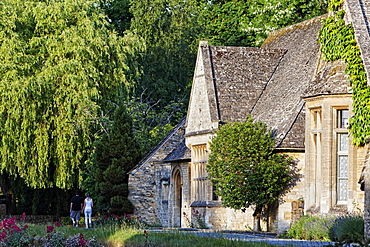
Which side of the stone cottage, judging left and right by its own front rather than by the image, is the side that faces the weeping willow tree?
right

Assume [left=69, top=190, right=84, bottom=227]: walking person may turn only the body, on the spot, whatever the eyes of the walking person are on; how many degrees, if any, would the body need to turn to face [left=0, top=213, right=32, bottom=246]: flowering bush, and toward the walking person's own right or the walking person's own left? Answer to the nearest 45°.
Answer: approximately 180°

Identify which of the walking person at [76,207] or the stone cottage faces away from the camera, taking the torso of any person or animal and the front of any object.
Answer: the walking person

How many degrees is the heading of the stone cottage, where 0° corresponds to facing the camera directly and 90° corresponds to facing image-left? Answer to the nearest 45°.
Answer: approximately 45°

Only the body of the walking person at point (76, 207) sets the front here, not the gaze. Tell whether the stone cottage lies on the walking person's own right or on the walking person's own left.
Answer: on the walking person's own right

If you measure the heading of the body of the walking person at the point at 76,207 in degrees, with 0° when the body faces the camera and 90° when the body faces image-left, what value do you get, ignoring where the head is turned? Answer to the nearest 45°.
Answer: approximately 180°

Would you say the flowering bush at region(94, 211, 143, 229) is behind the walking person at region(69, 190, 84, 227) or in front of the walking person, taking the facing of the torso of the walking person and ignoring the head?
in front

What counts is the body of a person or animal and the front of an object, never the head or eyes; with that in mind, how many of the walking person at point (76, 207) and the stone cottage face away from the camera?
1

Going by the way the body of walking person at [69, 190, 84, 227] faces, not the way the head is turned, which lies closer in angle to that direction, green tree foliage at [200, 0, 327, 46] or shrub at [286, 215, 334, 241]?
the green tree foliage
